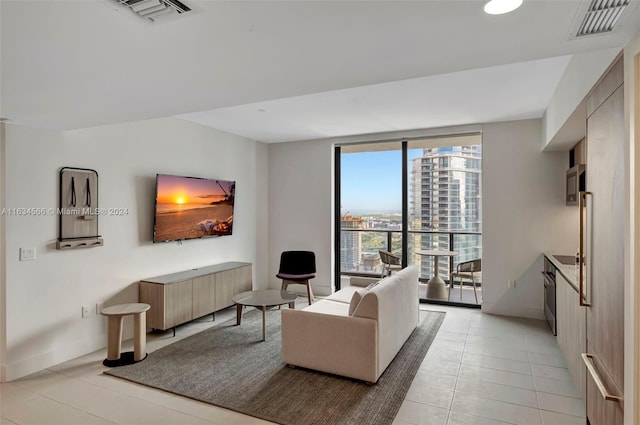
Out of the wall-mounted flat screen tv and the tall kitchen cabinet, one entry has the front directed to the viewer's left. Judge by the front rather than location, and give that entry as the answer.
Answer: the tall kitchen cabinet

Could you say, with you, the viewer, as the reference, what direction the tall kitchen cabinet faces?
facing to the left of the viewer

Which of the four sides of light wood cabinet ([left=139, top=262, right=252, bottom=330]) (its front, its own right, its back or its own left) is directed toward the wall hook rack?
right

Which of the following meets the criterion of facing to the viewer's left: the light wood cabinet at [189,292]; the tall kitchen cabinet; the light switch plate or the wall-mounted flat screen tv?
the tall kitchen cabinet

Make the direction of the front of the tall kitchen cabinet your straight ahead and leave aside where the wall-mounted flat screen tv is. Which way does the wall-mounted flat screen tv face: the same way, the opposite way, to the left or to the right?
the opposite way

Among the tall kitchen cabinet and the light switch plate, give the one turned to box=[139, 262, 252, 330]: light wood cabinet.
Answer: the tall kitchen cabinet

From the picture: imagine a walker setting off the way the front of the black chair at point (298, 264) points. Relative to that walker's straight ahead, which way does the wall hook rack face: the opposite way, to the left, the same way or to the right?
to the left

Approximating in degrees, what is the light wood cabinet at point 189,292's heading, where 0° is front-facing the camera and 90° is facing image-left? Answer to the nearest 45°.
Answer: approximately 315°
